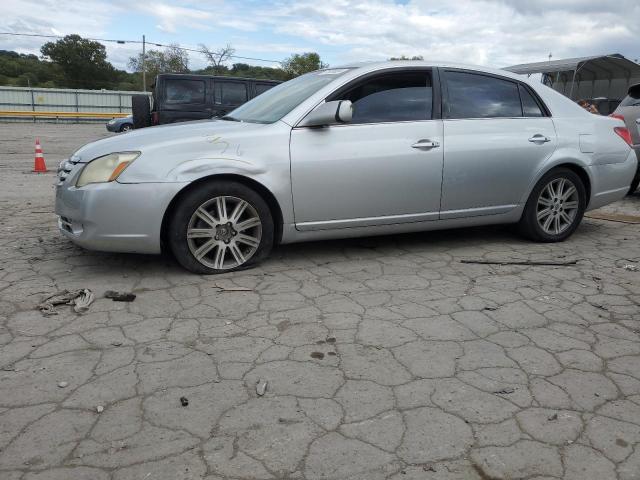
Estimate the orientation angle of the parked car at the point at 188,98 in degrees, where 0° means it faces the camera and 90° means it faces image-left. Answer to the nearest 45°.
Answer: approximately 270°

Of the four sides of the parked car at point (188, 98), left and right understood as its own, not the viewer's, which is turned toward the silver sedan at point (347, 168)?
right

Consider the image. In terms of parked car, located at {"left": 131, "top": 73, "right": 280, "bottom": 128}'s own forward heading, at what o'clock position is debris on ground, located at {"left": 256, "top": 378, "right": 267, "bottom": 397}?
The debris on ground is roughly at 3 o'clock from the parked car.

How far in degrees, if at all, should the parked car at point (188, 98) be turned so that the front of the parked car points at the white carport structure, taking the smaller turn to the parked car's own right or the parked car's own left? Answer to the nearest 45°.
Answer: approximately 45° to the parked car's own left

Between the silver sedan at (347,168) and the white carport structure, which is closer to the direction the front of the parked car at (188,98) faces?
the white carport structure

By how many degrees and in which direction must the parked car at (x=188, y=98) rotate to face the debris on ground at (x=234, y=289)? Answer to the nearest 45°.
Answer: approximately 90° to its right

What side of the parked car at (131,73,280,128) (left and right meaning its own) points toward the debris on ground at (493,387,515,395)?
right

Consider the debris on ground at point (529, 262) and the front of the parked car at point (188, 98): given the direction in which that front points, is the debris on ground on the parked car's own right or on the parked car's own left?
on the parked car's own right
